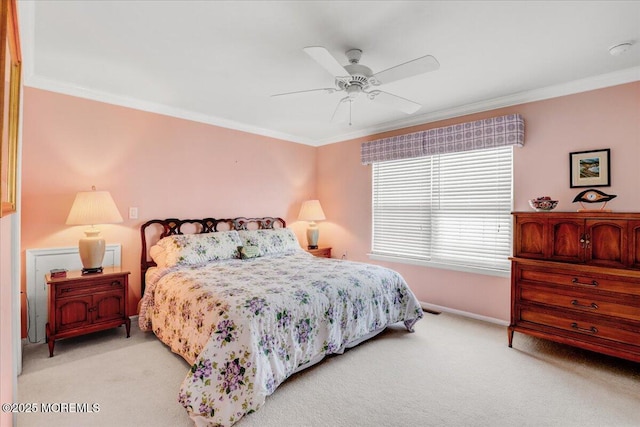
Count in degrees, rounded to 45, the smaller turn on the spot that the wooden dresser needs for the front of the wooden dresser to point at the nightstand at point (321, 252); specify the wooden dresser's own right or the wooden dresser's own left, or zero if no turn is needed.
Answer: approximately 45° to the wooden dresser's own right

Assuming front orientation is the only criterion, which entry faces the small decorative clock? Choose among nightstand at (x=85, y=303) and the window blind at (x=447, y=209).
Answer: the nightstand

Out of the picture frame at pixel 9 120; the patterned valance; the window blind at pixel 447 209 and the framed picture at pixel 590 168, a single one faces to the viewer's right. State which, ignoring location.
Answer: the picture frame

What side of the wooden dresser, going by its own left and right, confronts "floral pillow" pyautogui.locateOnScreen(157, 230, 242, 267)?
right

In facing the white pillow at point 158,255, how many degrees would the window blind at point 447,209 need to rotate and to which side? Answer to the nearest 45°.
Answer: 0° — it already faces it

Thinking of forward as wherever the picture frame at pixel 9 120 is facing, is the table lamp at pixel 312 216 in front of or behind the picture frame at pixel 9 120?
in front

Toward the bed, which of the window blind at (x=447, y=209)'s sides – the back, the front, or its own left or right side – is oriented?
front

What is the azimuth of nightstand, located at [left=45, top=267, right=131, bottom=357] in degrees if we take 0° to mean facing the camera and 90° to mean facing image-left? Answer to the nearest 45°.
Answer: approximately 315°

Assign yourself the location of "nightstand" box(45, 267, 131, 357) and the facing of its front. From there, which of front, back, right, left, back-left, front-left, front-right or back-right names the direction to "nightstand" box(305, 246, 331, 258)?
front-left

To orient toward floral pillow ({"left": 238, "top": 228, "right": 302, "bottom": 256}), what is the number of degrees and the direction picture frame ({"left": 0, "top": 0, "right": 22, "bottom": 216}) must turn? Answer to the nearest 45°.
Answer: approximately 45° to its left

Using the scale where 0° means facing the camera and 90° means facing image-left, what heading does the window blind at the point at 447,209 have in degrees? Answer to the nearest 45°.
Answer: approximately 45°

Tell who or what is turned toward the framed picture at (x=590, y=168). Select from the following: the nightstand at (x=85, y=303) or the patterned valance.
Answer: the nightstand

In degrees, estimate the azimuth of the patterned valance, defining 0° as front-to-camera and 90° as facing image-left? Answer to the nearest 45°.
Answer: approximately 45°

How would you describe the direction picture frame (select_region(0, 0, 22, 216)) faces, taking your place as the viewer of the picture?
facing to the right of the viewer

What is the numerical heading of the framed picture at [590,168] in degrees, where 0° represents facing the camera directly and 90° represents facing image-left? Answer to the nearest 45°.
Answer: approximately 45°

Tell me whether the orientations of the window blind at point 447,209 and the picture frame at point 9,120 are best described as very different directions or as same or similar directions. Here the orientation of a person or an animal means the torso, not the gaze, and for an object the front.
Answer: very different directions
